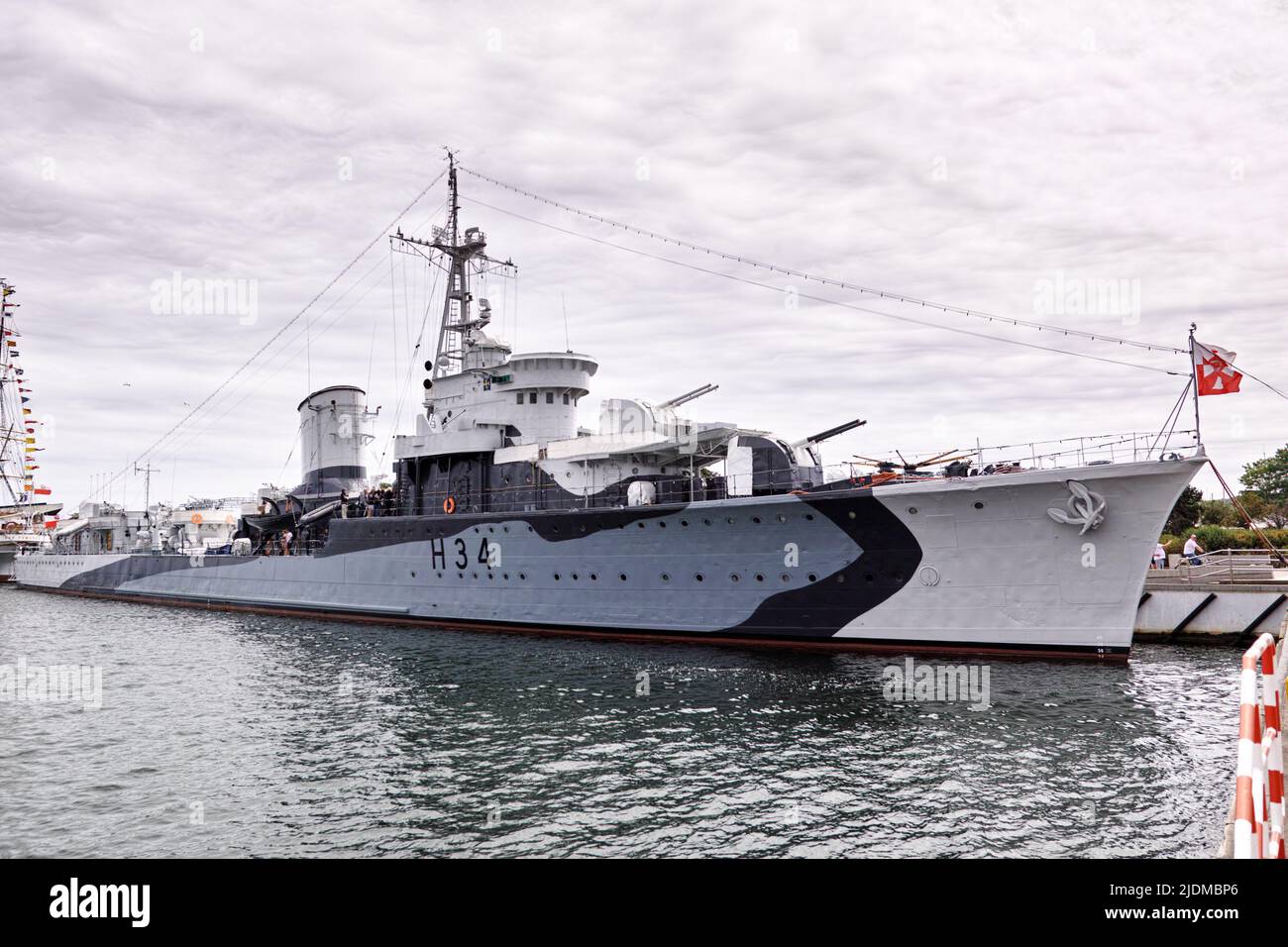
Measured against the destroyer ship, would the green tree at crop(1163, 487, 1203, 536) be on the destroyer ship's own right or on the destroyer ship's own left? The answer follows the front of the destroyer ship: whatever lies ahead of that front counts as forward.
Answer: on the destroyer ship's own left

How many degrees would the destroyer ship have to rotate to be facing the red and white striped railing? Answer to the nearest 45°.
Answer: approximately 45° to its right

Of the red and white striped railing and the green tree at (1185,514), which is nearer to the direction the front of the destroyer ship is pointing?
the red and white striped railing

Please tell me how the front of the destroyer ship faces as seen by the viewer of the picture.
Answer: facing the viewer and to the right of the viewer
